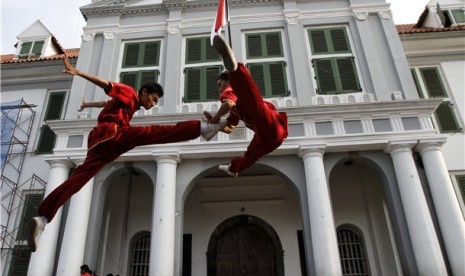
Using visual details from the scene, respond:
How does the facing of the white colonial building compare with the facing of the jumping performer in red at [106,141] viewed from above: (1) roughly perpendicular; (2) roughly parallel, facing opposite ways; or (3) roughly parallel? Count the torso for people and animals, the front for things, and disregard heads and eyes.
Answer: roughly perpendicular

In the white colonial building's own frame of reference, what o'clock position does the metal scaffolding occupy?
The metal scaffolding is roughly at 3 o'clock from the white colonial building.

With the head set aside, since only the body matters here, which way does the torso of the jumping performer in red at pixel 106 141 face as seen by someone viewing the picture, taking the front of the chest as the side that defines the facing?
to the viewer's right

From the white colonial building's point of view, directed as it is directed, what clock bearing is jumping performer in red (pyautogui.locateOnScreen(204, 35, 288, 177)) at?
The jumping performer in red is roughly at 12 o'clock from the white colonial building.

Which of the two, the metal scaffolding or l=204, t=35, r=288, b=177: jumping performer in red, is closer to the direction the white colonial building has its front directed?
the jumping performer in red

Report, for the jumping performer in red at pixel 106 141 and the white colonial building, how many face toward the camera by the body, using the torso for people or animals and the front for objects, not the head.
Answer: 1

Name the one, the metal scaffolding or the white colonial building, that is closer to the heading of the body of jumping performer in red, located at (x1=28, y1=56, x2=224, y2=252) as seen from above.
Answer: the white colonial building

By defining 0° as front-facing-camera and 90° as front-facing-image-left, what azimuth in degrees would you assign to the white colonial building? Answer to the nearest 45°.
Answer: approximately 0°
